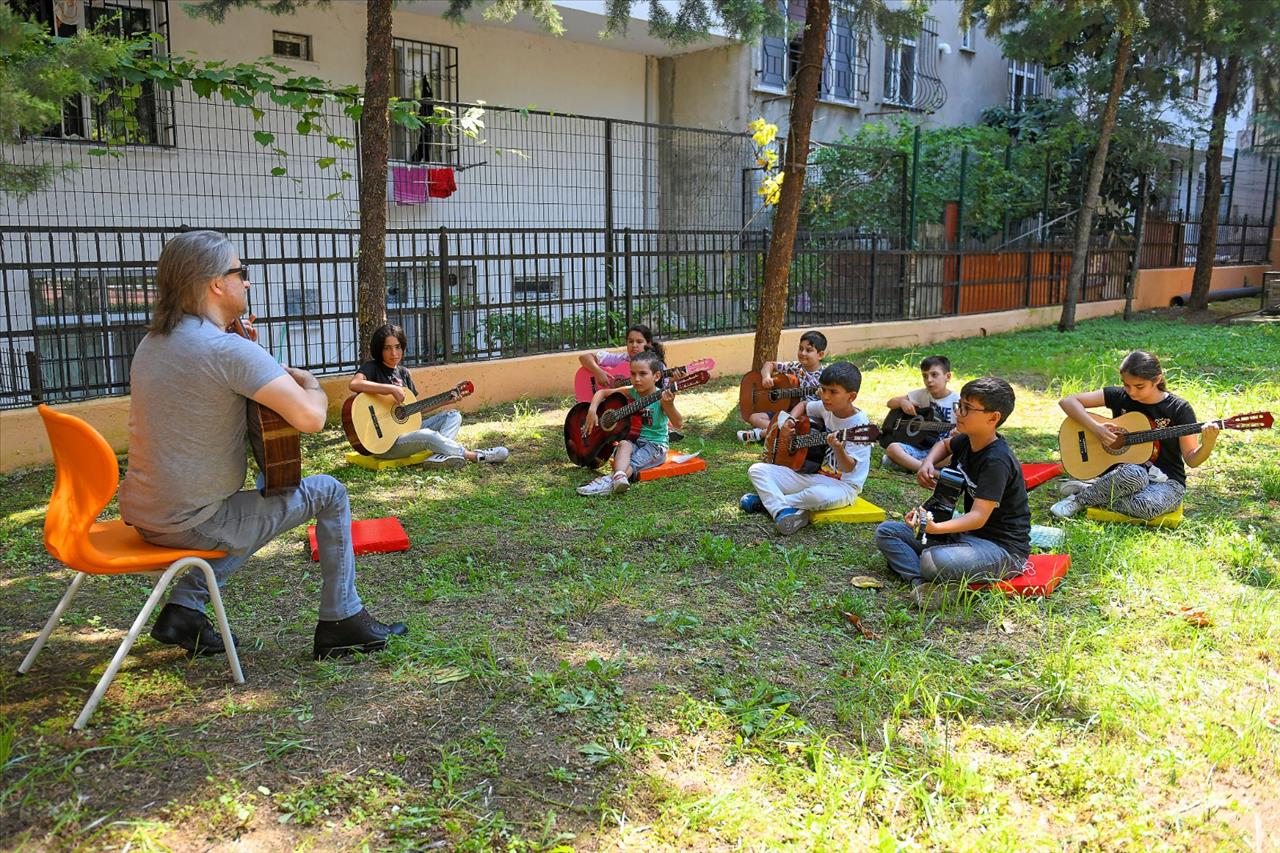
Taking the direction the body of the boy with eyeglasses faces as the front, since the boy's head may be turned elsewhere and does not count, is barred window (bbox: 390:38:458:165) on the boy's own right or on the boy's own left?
on the boy's own right

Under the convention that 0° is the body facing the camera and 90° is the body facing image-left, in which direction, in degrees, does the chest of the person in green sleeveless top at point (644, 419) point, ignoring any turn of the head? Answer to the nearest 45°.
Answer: approximately 45°

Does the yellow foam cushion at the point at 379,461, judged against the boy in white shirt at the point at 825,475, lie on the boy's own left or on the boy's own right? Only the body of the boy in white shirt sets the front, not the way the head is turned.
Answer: on the boy's own right

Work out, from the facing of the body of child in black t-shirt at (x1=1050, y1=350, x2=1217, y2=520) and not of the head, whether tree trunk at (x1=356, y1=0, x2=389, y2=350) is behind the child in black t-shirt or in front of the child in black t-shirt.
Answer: in front

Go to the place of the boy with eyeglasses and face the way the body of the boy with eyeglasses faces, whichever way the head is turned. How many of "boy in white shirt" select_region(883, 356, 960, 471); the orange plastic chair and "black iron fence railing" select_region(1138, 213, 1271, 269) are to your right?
2

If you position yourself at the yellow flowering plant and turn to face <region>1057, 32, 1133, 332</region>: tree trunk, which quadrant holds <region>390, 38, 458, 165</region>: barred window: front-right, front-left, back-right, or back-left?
back-left

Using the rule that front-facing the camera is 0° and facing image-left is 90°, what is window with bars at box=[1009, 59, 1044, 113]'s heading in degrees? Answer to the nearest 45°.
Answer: approximately 315°

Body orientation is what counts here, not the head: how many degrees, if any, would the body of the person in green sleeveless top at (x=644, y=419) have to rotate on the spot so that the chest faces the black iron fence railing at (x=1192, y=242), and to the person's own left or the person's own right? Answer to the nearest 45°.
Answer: approximately 180°

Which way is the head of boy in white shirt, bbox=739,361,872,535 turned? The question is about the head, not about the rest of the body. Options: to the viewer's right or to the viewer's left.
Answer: to the viewer's left

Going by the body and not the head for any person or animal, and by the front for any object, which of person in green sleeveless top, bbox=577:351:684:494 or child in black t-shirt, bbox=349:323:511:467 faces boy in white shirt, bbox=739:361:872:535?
the child in black t-shirt

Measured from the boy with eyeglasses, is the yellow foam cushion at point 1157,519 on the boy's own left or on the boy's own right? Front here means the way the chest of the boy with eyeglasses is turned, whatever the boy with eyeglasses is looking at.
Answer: on the boy's own right

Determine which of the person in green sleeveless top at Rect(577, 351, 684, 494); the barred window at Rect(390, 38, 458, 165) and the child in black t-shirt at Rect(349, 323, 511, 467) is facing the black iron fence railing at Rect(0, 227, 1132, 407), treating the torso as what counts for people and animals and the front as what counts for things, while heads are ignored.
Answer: the barred window

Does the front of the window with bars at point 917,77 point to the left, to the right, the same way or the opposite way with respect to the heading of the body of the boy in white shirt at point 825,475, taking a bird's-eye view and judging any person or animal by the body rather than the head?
to the left

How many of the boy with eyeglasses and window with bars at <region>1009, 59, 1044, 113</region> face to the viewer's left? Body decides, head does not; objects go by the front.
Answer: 1

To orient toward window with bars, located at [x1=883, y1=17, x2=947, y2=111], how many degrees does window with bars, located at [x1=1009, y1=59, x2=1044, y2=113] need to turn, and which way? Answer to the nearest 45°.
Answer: approximately 90° to its right
